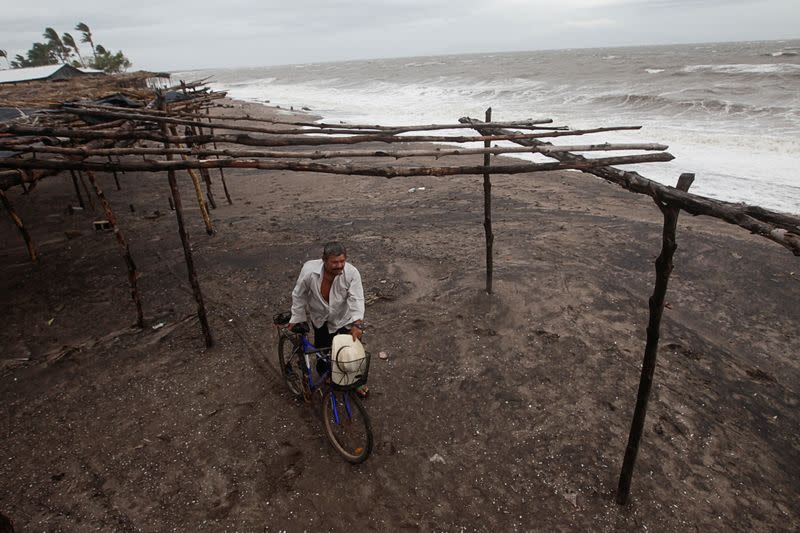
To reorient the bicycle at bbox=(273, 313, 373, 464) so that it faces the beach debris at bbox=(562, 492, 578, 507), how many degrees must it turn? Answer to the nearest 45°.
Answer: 0° — it already faces it

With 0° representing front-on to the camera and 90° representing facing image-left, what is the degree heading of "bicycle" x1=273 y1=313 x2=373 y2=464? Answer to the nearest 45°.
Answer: approximately 315°

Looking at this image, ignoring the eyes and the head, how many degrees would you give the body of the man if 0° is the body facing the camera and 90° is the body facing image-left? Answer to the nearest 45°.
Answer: approximately 315°

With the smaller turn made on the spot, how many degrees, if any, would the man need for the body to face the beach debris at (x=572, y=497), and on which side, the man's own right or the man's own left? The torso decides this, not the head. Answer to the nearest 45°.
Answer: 0° — they already face it

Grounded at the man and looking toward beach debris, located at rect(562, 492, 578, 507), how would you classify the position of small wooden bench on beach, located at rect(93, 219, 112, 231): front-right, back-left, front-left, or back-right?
back-left

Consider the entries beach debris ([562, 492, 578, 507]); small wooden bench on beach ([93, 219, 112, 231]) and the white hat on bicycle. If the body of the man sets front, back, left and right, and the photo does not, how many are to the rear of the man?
1

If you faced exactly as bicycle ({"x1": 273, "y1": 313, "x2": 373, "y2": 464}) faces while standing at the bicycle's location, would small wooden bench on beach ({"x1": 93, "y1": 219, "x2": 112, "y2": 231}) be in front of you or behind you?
behind

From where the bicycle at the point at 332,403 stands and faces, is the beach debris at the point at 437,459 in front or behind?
in front
